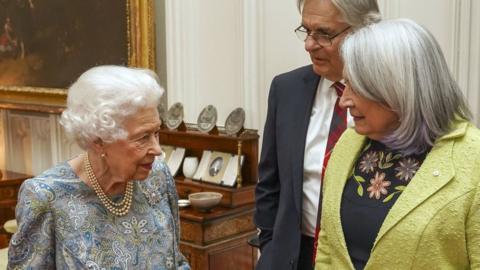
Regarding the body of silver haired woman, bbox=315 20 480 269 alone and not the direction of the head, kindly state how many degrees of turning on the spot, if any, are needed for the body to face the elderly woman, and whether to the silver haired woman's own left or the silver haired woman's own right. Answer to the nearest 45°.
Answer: approximately 45° to the silver haired woman's own right

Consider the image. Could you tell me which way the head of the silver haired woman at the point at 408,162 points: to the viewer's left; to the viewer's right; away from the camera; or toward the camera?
to the viewer's left

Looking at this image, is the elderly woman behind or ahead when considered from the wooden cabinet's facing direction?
ahead

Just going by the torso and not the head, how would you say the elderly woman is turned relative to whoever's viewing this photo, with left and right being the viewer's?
facing the viewer and to the right of the viewer

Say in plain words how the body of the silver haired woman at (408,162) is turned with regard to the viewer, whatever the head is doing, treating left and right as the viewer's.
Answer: facing the viewer and to the left of the viewer

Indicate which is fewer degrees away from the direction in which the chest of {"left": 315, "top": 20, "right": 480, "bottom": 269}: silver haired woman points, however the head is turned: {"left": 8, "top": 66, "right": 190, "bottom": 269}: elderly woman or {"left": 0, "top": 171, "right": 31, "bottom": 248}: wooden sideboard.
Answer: the elderly woman

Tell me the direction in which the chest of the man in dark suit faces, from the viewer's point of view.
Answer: toward the camera

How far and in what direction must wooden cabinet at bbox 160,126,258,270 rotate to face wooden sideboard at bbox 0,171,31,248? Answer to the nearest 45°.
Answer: approximately 90° to its right
